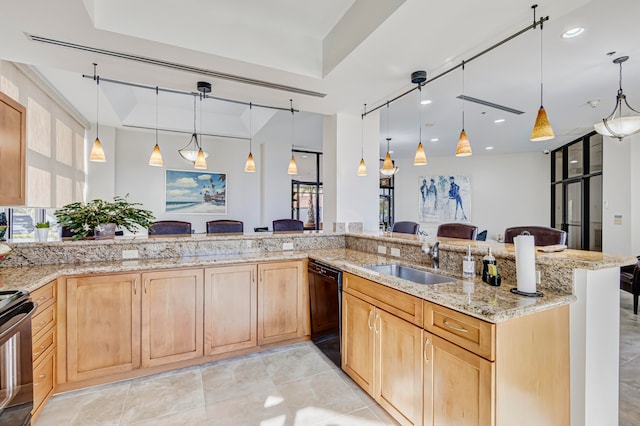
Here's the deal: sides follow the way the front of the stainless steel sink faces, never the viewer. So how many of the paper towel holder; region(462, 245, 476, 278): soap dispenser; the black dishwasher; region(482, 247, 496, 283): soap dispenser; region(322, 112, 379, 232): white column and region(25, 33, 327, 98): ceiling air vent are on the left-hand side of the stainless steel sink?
3

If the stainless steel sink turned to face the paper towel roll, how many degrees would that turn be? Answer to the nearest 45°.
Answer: approximately 90° to its left

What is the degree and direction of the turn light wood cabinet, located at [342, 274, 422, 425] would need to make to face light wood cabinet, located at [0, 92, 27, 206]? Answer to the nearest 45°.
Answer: approximately 45° to its right

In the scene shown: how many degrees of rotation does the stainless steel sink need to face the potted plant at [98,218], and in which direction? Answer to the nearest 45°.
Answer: approximately 45° to its right

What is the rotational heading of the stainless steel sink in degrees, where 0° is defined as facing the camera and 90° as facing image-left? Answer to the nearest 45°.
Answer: approximately 45°

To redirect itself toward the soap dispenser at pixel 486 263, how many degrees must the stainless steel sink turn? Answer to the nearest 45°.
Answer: approximately 90° to its left
